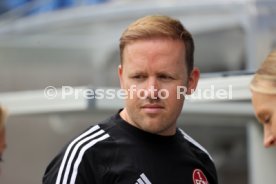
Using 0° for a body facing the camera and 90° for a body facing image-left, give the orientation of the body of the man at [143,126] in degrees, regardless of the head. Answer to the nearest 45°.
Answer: approximately 315°
